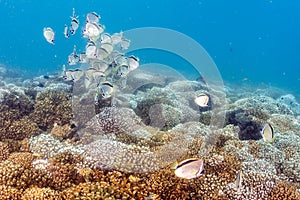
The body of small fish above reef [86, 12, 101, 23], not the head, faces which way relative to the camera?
to the viewer's left
